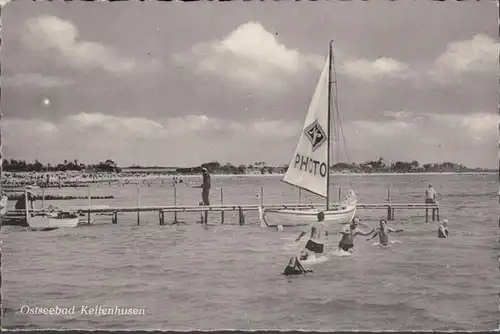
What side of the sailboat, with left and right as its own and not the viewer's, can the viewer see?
right

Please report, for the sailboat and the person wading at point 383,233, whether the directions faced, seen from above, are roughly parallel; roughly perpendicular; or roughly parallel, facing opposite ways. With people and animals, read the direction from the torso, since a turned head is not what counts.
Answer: roughly perpendicular

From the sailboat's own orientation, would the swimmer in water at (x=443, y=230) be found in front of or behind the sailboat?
in front

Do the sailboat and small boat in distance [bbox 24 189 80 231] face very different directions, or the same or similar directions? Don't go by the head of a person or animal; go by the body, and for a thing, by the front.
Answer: very different directions

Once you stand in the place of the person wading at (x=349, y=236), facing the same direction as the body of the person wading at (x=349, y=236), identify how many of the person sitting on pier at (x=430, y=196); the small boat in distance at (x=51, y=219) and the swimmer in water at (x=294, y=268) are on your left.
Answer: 1

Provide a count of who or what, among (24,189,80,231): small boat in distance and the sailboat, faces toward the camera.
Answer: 0

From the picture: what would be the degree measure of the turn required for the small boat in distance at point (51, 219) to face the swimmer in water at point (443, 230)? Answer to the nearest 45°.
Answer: approximately 135° to its left

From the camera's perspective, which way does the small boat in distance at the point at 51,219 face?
to the viewer's left

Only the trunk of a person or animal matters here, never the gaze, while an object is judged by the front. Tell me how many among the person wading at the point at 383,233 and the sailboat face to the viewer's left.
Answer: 0

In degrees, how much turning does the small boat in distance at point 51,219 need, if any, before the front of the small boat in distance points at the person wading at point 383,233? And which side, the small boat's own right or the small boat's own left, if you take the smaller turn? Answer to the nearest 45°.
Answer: approximately 135° to the small boat's own left
